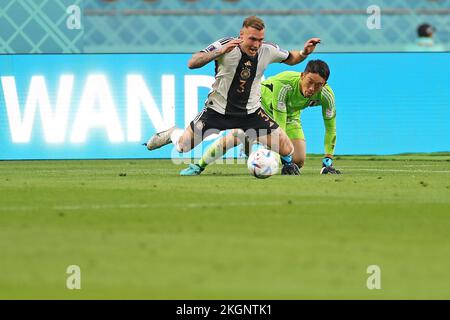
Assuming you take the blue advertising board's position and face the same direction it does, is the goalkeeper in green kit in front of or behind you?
in front

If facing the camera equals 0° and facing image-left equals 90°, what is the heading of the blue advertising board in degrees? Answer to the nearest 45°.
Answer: approximately 0°

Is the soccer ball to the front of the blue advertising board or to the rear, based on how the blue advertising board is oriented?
to the front
